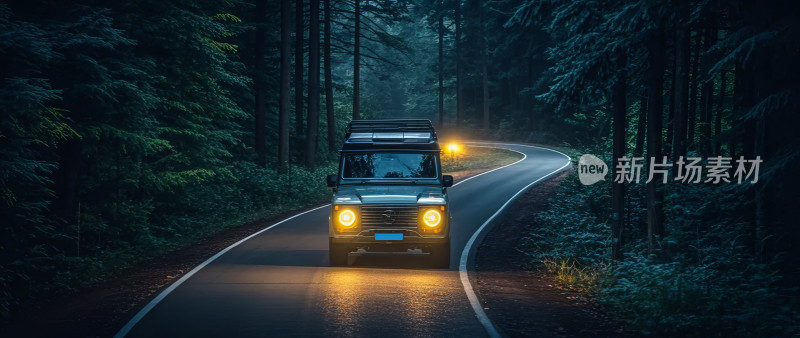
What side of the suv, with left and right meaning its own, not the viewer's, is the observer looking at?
front

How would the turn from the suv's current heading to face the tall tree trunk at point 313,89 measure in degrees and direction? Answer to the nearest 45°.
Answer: approximately 180°

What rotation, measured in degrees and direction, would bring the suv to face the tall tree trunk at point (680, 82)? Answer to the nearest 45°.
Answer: approximately 90° to its left

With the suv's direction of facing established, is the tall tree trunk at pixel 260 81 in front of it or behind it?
behind

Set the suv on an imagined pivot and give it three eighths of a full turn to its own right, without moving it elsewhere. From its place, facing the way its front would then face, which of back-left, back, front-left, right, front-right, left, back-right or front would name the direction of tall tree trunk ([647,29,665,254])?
back-right

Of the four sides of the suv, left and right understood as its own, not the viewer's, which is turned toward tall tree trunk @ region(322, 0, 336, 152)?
back

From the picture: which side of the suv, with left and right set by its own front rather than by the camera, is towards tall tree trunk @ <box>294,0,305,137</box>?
back

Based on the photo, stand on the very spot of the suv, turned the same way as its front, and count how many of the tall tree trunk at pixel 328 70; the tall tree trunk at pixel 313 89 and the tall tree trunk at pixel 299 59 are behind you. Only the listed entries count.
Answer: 3

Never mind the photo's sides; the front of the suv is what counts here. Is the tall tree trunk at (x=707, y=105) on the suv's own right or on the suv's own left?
on the suv's own left
